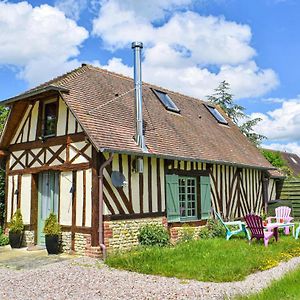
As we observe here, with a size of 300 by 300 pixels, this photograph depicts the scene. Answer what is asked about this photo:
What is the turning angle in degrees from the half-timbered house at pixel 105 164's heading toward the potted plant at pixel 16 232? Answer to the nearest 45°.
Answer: approximately 45° to its right
